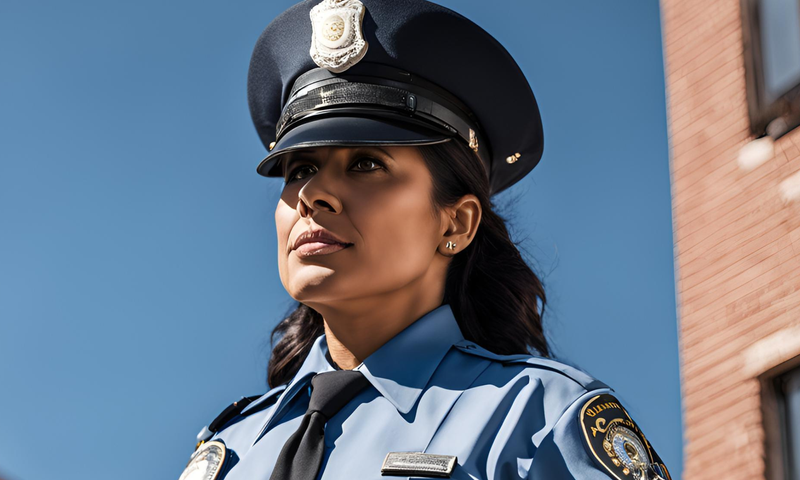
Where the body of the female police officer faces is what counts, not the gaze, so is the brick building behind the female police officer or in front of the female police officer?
behind

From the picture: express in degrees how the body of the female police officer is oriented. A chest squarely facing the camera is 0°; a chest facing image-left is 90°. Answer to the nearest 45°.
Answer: approximately 45°
